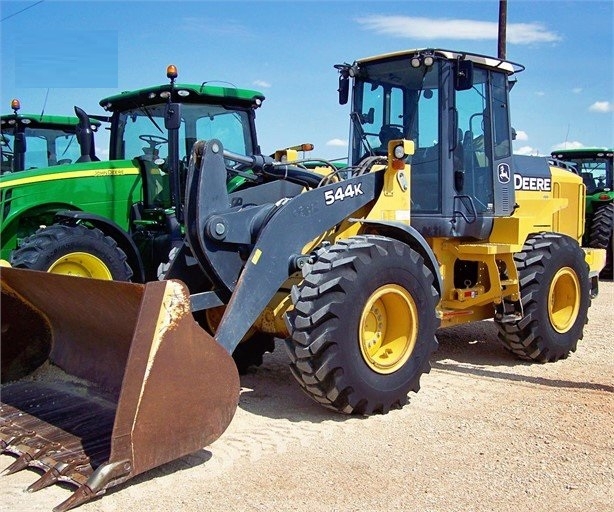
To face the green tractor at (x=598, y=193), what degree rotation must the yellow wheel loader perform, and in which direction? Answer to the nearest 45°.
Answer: approximately 180°

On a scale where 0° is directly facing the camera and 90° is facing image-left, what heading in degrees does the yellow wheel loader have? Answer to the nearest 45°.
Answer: approximately 45°

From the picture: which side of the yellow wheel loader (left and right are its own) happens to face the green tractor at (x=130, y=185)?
right
